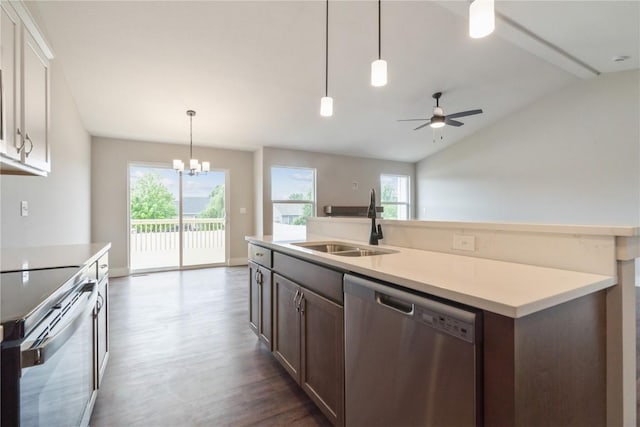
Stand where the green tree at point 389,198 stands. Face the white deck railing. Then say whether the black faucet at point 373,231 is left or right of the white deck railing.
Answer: left

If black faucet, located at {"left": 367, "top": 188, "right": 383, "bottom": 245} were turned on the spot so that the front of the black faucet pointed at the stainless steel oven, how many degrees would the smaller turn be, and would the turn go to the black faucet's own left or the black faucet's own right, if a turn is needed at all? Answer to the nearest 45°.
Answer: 0° — it already faces it

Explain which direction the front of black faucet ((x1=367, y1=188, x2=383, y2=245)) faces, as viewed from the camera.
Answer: facing the viewer and to the left of the viewer

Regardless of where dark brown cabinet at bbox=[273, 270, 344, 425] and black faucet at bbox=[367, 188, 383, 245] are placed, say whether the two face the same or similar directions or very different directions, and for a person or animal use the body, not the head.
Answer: same or similar directions

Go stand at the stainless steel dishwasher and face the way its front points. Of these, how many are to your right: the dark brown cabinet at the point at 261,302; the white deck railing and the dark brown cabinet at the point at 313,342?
3

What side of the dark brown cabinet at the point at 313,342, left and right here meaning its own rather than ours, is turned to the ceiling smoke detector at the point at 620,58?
back

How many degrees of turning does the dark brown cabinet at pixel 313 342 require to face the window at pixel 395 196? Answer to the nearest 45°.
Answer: approximately 135° to its right

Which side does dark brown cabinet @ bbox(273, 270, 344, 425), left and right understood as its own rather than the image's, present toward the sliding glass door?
right

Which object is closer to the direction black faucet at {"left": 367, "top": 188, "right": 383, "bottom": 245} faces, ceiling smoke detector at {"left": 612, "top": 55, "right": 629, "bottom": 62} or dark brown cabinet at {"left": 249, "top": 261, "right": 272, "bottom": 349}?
the dark brown cabinet

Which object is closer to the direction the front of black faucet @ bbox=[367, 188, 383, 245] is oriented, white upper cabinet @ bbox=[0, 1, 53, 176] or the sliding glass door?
the white upper cabinet

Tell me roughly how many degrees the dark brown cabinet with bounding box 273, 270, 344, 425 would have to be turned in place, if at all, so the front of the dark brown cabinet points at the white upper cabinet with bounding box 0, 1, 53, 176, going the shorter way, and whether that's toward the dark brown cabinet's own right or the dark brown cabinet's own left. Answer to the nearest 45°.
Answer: approximately 45° to the dark brown cabinet's own right

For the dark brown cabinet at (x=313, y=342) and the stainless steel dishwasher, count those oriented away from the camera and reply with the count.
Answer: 0

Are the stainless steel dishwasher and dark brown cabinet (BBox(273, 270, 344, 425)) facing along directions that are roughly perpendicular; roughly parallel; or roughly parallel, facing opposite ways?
roughly parallel

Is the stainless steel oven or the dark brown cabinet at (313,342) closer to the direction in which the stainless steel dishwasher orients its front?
the stainless steel oven

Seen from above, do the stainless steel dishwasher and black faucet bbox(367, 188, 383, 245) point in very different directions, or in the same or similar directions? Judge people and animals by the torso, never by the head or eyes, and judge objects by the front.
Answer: same or similar directions

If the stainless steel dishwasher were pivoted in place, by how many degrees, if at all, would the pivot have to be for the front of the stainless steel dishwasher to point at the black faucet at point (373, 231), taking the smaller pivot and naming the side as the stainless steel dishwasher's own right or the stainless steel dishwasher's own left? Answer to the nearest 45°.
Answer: approximately 135° to the stainless steel dishwasher's own right
